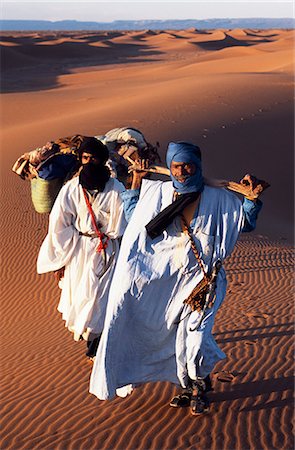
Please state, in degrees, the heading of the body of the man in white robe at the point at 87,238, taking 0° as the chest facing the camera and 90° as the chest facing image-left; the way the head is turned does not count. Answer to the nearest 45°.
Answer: approximately 0°

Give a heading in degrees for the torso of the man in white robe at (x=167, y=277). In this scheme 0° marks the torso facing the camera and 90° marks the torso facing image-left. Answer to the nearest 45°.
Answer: approximately 0°

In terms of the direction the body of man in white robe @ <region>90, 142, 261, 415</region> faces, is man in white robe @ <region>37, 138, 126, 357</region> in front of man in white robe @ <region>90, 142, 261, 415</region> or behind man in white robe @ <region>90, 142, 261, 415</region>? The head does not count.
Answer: behind

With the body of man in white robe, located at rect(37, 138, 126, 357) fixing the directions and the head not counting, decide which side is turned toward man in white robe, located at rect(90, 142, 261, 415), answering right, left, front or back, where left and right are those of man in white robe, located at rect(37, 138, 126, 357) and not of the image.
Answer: front

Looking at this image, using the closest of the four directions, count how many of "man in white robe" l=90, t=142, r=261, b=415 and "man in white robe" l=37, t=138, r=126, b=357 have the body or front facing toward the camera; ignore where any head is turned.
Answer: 2
